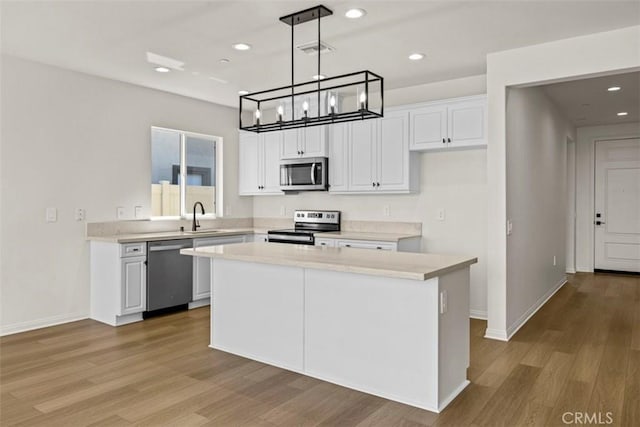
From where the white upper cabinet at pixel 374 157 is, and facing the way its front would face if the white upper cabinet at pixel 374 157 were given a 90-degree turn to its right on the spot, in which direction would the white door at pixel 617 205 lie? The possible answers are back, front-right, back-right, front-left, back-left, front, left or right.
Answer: right

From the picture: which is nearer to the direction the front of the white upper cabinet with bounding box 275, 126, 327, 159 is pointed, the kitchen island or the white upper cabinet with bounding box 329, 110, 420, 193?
the kitchen island

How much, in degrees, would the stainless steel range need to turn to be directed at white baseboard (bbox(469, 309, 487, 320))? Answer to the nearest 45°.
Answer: approximately 90° to its left

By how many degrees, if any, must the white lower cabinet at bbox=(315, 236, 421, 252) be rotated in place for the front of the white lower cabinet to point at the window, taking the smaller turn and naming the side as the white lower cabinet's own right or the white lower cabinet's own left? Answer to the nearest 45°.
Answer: approximately 45° to the white lower cabinet's own right

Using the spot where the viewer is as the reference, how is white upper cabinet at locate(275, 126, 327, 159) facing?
facing the viewer and to the left of the viewer

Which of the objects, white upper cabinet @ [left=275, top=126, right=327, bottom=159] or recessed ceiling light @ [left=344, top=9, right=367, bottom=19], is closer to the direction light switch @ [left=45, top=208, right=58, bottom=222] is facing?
the recessed ceiling light

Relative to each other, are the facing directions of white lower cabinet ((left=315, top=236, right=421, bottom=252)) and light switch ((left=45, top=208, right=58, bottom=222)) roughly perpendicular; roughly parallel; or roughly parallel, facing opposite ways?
roughly perpendicular

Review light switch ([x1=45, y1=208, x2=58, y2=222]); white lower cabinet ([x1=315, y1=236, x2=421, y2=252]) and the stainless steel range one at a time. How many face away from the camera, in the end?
0

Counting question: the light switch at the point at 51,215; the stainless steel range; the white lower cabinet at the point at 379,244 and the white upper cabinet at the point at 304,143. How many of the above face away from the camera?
0

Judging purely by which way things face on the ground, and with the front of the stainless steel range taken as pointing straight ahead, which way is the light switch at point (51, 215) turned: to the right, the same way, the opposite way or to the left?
to the left

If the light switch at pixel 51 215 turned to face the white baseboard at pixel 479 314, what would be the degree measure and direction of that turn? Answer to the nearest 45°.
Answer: approximately 45° to its left
